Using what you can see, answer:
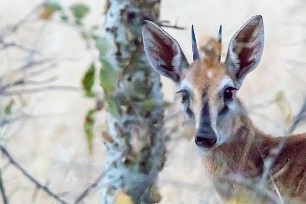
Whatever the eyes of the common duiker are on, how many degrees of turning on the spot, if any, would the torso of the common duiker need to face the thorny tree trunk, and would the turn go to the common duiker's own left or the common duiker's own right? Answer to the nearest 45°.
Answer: approximately 45° to the common duiker's own right

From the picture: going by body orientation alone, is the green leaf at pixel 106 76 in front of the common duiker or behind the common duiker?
in front

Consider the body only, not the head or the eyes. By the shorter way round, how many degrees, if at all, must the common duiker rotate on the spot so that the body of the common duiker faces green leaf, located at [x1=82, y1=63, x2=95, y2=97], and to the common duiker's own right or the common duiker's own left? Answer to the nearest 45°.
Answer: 0° — it already faces it

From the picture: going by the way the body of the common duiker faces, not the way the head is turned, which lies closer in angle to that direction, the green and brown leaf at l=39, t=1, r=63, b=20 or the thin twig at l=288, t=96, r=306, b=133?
the green and brown leaf

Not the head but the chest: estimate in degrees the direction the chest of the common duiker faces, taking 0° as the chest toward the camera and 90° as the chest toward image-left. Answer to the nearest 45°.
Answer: approximately 45°
